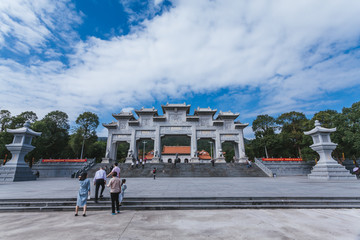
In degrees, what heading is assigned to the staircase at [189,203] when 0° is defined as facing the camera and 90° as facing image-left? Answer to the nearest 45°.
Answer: approximately 0°

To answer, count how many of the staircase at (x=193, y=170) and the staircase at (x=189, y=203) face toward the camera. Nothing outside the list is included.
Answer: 2

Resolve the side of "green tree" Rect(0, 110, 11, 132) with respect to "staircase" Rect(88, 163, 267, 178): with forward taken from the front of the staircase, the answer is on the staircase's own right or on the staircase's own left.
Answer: on the staircase's own right

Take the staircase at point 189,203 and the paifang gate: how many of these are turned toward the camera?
2

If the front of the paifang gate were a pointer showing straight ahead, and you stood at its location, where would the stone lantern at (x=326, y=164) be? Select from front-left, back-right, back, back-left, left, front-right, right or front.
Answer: front-left

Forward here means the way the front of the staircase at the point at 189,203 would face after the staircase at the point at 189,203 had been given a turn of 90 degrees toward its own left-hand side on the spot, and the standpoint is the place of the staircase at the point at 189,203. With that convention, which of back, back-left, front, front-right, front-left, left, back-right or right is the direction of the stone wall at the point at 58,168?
back-left

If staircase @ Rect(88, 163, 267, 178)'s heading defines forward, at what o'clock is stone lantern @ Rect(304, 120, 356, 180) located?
The stone lantern is roughly at 10 o'clock from the staircase.

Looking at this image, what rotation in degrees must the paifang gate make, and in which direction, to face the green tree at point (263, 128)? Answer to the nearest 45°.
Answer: approximately 90° to its left

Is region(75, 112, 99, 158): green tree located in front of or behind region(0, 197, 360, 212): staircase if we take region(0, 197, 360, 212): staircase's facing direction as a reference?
behind

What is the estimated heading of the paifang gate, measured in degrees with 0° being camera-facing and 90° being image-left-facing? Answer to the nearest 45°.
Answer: approximately 0°

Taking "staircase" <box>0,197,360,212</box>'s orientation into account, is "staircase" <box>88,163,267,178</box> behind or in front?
behind
